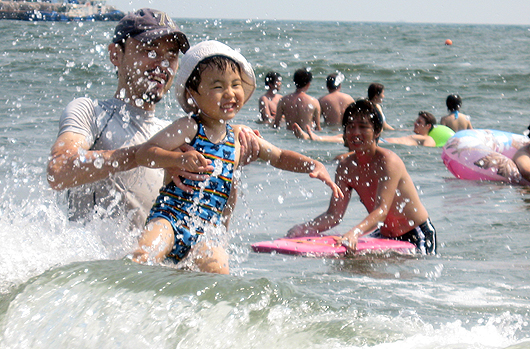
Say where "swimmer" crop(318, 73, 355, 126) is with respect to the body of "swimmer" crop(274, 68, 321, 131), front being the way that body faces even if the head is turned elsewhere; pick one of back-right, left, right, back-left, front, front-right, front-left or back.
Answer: front-right

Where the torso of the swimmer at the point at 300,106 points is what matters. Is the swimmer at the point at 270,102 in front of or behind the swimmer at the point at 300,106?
in front

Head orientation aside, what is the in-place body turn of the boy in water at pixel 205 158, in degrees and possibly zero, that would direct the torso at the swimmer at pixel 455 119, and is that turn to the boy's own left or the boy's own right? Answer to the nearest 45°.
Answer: approximately 90° to the boy's own left

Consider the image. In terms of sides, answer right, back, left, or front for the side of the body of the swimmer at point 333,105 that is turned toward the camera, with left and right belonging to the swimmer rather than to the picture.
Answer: back

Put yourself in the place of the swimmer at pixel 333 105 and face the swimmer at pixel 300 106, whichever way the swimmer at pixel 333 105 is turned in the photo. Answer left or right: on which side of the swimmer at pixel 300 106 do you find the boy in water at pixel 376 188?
left

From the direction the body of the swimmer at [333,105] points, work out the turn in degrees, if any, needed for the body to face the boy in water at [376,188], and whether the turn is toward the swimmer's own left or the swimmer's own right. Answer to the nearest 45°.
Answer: approximately 180°

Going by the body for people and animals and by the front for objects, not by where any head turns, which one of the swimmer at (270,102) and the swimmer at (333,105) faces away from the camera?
the swimmer at (333,105)

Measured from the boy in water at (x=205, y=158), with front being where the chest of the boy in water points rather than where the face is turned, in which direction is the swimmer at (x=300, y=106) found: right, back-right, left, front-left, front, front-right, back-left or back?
back-left

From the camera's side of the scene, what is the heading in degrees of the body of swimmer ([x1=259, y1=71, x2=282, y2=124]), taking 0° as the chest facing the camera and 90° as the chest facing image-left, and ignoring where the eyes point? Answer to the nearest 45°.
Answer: approximately 315°

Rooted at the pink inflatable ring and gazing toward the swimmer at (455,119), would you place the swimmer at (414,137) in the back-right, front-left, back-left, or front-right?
front-left

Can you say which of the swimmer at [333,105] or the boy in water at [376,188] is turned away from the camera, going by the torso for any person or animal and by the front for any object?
the swimmer
